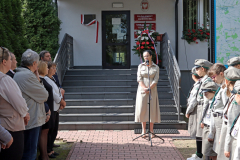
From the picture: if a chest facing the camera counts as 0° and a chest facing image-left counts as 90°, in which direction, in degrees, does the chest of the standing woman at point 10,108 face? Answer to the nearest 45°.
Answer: approximately 270°

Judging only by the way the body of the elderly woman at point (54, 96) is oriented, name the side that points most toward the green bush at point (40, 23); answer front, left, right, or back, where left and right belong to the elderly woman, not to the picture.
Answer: left

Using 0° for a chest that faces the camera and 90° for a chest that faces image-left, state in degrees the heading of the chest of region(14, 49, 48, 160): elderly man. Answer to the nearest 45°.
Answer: approximately 225°

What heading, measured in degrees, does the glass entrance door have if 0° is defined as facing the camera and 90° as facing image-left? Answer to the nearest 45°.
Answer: approximately 0°

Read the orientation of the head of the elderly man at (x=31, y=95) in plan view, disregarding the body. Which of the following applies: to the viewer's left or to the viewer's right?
to the viewer's right

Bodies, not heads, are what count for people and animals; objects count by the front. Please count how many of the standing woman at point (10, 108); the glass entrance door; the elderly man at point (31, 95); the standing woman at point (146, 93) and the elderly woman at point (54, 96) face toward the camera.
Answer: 2

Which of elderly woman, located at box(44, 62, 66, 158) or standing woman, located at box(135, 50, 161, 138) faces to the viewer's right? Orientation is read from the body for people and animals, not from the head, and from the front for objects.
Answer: the elderly woman

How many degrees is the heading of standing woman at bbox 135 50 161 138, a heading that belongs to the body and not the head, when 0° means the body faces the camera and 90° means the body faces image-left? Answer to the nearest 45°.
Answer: approximately 0°

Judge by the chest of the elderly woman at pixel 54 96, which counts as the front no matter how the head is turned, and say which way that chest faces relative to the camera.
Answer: to the viewer's right
